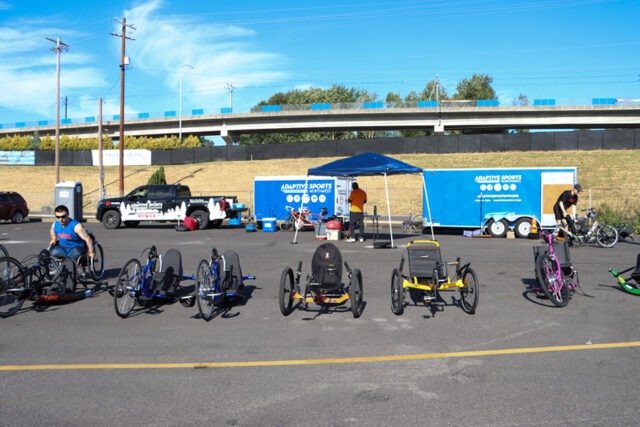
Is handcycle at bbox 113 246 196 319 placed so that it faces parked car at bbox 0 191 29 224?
no

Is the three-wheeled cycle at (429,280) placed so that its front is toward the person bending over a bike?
no

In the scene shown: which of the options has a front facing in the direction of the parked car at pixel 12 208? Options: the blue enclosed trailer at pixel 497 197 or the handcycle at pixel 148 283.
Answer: the blue enclosed trailer

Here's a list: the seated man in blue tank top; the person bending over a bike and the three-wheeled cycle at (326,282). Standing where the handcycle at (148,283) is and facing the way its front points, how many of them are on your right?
1

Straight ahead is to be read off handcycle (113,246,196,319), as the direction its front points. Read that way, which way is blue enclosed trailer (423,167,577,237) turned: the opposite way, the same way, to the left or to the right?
to the right

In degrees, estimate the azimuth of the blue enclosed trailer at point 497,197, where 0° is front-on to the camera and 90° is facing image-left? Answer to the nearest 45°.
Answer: approximately 90°

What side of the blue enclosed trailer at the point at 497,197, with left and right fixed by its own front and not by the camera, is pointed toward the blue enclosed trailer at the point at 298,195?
front

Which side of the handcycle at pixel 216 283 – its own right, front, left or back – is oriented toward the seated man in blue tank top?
right

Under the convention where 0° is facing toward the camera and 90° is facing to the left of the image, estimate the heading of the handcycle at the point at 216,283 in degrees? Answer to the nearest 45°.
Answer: approximately 45°

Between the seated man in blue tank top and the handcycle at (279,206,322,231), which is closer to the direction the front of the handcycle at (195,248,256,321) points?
the seated man in blue tank top

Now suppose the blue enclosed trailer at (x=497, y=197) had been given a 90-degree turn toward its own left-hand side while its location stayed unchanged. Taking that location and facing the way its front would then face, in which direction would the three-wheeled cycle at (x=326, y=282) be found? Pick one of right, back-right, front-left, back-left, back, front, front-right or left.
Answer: front

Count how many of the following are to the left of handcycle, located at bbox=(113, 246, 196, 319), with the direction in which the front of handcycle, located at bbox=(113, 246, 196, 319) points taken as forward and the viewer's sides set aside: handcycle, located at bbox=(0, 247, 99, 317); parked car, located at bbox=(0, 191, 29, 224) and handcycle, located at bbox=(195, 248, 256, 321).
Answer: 1

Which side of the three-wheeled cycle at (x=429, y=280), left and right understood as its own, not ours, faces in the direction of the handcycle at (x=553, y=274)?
left

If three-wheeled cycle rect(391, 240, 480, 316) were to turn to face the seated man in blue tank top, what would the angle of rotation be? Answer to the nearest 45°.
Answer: approximately 90° to its right

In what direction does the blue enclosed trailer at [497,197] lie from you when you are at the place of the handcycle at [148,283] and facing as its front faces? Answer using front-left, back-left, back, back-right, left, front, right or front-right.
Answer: back
